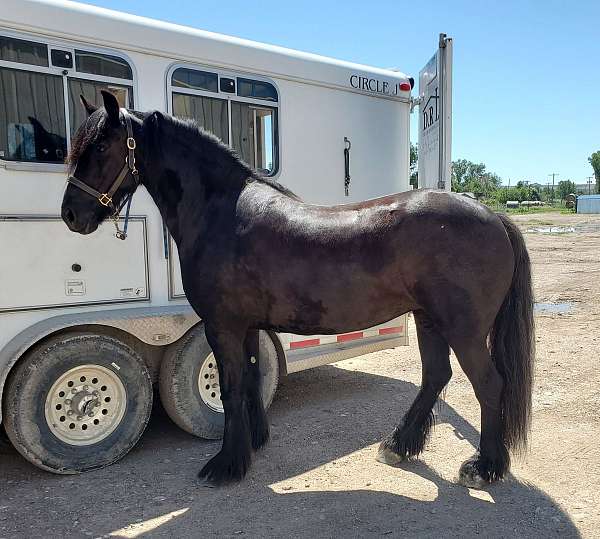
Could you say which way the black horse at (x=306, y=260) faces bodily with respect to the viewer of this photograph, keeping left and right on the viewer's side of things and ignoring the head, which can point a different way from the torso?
facing to the left of the viewer
